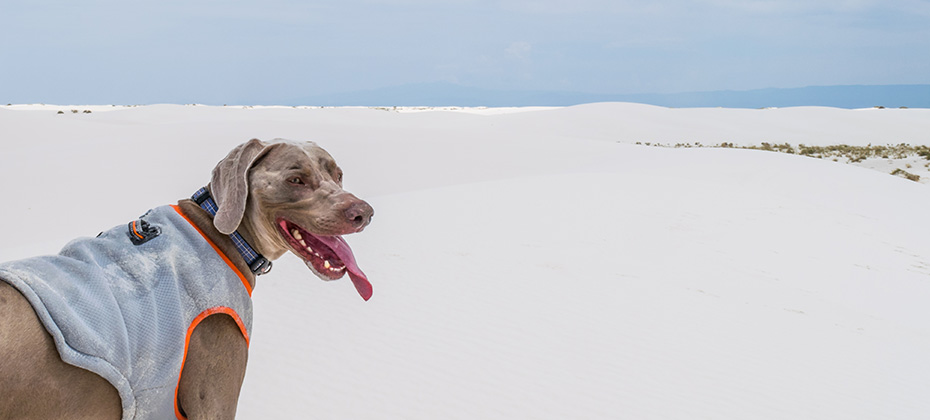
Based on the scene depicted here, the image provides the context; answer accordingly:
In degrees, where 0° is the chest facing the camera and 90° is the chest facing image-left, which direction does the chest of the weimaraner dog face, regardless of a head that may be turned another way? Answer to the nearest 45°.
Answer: approximately 270°

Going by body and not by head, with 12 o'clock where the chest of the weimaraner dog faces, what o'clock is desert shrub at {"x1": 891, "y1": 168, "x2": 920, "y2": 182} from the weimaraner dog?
The desert shrub is roughly at 11 o'clock from the weimaraner dog.
